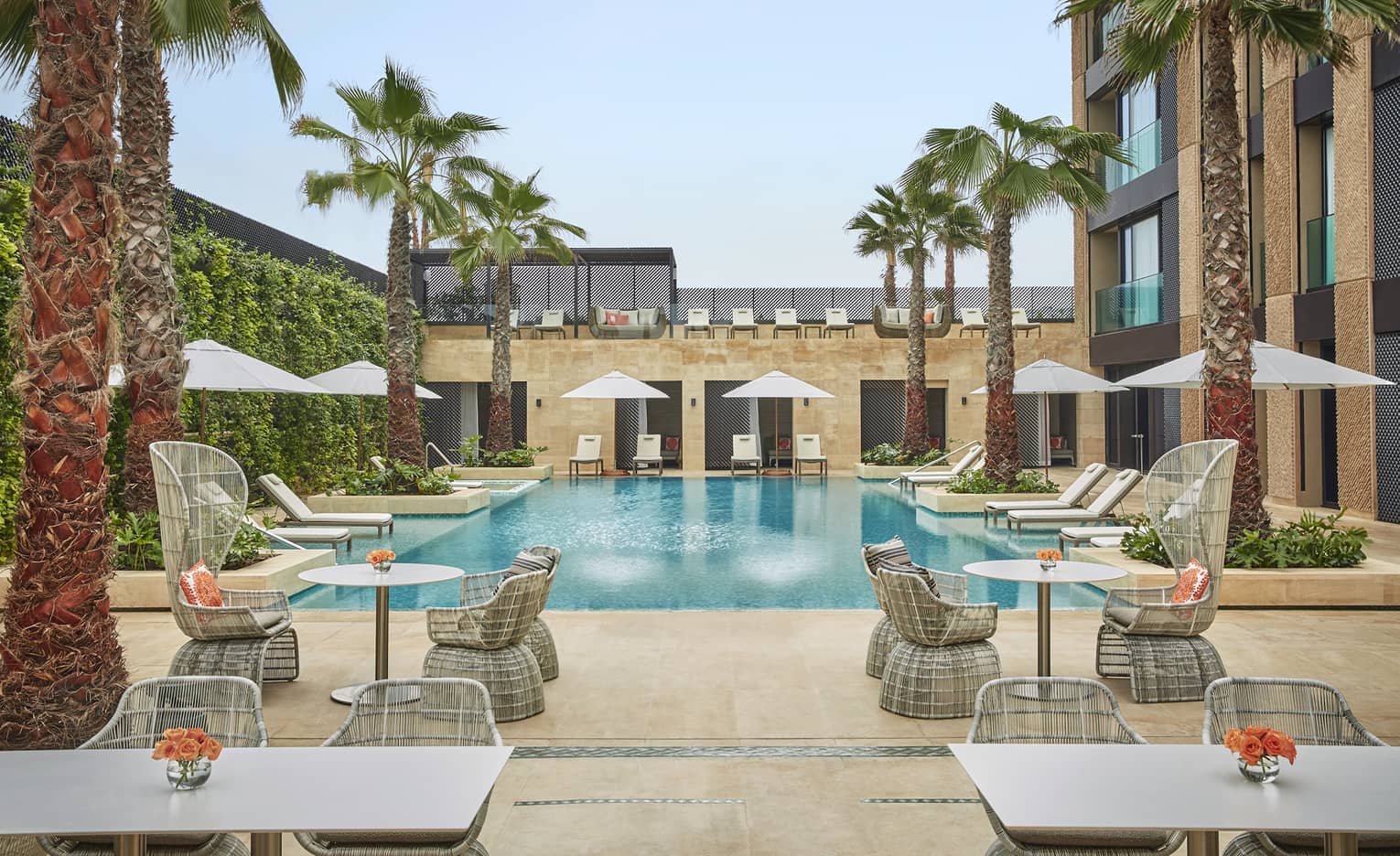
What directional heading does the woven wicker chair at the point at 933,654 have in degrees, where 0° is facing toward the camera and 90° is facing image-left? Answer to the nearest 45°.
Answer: approximately 270°

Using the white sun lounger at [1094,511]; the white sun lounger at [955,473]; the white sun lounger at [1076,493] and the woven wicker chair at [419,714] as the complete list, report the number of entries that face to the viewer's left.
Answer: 3

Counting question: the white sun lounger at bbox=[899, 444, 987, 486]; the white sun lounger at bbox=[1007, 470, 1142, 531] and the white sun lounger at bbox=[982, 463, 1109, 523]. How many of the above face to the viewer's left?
3

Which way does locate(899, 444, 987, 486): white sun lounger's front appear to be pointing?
to the viewer's left

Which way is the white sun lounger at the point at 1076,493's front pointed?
to the viewer's left

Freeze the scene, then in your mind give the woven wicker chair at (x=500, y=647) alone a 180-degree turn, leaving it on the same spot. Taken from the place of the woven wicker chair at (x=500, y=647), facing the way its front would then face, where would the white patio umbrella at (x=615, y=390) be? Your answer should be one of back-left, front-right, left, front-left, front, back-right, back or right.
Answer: back-left

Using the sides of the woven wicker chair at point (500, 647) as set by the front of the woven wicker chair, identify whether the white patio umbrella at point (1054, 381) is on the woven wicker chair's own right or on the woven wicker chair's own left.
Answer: on the woven wicker chair's own right

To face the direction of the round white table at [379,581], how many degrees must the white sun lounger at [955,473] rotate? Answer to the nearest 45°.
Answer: approximately 90° to its left

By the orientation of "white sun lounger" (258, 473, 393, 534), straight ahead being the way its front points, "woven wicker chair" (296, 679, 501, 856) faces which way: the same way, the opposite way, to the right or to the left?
to the right

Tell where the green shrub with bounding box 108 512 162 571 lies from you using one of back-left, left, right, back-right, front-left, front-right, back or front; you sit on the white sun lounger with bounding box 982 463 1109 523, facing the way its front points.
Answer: front-left

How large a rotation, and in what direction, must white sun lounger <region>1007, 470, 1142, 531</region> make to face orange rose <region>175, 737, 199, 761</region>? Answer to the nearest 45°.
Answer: approximately 90° to its left

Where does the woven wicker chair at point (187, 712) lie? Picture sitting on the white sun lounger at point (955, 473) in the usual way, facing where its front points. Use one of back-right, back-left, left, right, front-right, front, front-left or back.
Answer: left

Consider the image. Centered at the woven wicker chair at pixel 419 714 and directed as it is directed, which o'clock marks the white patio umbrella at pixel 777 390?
The white patio umbrella is roughly at 7 o'clock from the woven wicker chair.

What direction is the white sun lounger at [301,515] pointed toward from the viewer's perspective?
to the viewer's right

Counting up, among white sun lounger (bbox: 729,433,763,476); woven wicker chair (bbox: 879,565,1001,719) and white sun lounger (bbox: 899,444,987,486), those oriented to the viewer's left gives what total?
1

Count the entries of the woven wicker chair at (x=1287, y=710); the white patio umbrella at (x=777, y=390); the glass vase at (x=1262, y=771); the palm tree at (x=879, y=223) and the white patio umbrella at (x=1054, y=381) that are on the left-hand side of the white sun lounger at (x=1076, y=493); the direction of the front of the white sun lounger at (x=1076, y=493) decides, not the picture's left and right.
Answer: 2

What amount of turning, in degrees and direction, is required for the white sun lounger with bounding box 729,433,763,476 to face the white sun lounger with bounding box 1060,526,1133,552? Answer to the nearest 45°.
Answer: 0° — it already faces it

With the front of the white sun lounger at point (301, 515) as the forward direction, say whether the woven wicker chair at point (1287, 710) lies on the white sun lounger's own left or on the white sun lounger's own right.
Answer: on the white sun lounger's own right
